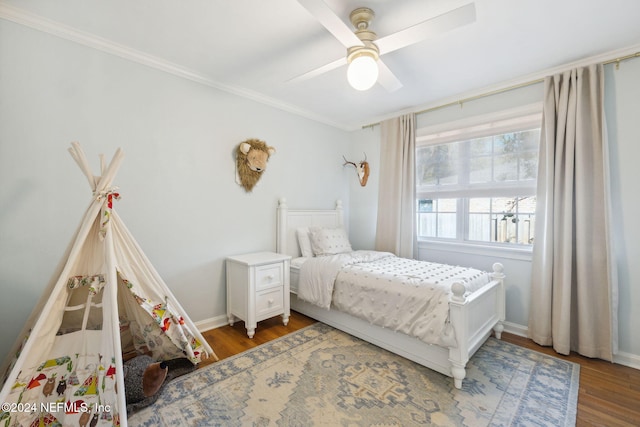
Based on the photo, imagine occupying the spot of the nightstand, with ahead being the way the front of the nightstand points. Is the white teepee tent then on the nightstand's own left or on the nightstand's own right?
on the nightstand's own right

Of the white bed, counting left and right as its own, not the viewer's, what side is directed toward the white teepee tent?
right

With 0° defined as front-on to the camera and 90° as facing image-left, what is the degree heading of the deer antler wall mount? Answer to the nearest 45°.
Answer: approximately 45°

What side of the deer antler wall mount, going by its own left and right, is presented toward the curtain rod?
left

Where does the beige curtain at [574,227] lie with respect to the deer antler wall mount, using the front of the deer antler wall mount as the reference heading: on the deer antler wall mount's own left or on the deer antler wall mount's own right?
on the deer antler wall mount's own left

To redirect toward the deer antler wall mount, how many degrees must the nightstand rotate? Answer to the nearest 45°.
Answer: approximately 90° to its left

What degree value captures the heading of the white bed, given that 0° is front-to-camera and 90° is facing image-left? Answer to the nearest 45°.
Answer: approximately 315°
